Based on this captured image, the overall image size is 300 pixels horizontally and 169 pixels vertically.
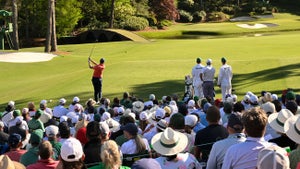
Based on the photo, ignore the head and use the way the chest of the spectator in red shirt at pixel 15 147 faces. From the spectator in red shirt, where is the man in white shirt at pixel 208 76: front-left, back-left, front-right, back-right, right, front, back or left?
front-right

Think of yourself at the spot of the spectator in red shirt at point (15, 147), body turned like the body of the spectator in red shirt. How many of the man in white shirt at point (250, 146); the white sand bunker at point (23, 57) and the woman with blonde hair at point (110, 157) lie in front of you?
1

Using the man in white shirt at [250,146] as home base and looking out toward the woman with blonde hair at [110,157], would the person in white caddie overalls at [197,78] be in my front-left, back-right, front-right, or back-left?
back-right

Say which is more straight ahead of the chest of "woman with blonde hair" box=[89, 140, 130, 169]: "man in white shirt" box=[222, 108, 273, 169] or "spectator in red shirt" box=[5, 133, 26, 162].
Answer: the spectator in red shirt

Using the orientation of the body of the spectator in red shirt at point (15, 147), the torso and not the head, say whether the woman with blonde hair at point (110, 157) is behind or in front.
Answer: behind

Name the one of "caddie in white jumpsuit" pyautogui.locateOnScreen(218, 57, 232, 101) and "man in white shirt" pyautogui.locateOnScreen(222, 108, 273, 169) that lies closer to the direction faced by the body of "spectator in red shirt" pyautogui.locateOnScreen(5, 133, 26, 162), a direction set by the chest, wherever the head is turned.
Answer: the caddie in white jumpsuit

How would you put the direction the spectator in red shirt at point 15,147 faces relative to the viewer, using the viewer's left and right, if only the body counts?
facing away from the viewer

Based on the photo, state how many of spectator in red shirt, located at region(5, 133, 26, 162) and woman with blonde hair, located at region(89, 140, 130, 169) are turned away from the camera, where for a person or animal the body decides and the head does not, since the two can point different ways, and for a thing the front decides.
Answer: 2

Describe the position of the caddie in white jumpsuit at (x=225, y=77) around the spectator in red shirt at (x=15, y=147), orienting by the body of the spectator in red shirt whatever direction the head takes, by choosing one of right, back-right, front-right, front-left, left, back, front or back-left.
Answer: front-right

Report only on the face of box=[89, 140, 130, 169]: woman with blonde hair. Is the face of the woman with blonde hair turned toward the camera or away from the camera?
away from the camera

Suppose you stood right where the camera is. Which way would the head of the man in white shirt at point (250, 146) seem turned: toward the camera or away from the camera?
away from the camera

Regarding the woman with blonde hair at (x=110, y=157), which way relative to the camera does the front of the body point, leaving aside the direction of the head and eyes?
away from the camera

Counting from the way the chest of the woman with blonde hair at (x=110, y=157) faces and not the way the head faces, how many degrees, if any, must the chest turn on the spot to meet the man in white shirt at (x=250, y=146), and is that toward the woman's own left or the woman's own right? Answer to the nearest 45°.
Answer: approximately 90° to the woman's own right

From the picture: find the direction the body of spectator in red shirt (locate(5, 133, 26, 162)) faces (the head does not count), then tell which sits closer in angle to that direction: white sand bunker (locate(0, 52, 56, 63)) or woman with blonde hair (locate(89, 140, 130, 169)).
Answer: the white sand bunker
